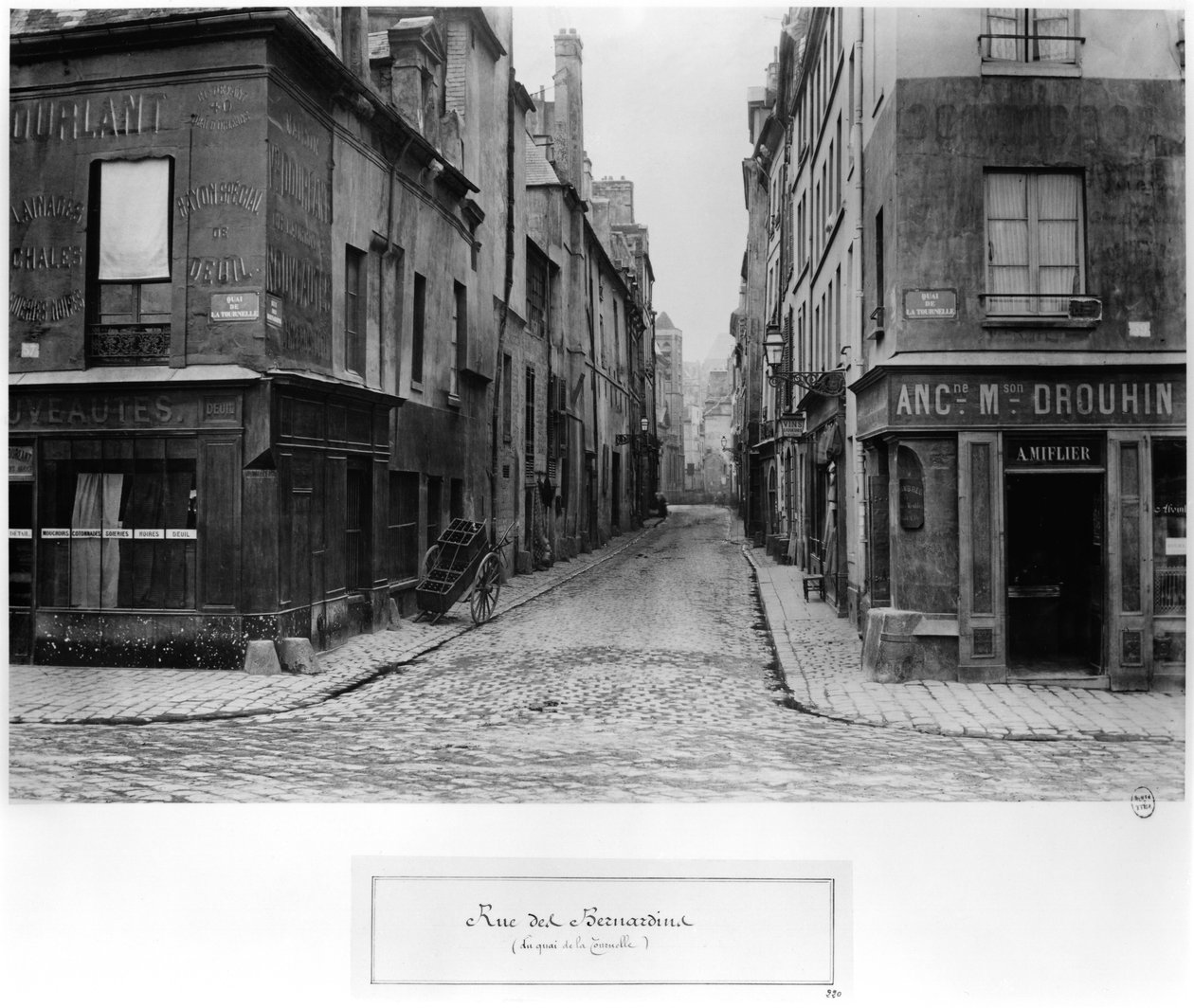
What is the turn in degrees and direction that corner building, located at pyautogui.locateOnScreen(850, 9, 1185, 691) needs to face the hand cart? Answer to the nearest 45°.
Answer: approximately 90° to its right

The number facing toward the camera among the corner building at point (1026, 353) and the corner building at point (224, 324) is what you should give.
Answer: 2

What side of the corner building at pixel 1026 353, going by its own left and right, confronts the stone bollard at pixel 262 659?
right

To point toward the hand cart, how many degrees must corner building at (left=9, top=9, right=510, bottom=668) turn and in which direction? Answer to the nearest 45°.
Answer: approximately 135° to its left

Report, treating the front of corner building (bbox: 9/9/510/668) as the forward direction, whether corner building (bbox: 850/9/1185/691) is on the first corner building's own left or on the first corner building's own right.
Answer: on the first corner building's own left

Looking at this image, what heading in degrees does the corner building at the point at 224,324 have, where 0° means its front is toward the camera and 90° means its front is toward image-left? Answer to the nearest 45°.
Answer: approximately 0°
